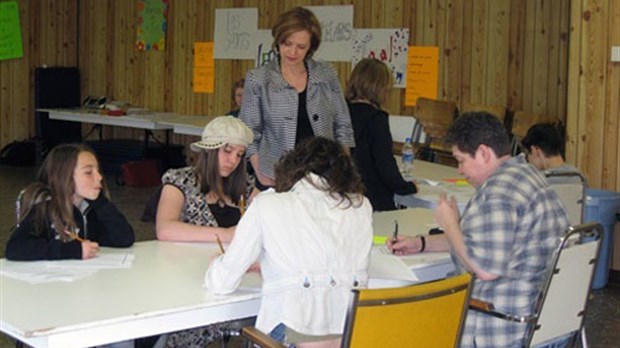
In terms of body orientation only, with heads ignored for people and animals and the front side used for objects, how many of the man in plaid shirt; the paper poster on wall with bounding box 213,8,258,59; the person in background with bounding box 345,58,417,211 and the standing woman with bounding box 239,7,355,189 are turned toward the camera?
2

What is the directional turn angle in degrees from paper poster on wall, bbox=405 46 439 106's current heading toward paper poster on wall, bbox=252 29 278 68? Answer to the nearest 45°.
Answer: approximately 135° to its right

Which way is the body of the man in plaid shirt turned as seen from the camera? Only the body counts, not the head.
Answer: to the viewer's left

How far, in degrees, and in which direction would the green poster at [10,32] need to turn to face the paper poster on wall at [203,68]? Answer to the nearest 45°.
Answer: approximately 45° to its left

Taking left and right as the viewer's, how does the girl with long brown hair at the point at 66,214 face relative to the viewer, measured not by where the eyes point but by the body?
facing the viewer and to the right of the viewer

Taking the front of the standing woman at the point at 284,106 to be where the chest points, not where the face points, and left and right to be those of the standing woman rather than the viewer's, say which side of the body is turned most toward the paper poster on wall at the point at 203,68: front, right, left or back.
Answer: back

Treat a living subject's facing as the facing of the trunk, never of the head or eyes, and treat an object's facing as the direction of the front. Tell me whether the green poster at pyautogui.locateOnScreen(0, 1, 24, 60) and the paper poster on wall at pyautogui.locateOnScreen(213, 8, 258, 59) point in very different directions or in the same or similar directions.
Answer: same or similar directions

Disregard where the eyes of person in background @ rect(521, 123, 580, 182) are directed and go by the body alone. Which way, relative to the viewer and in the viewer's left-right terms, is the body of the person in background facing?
facing away from the viewer and to the left of the viewer

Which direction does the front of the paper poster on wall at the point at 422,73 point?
toward the camera

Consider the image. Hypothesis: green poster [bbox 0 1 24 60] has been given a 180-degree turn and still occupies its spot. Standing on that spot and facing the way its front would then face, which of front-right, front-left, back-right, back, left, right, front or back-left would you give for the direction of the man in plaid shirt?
back

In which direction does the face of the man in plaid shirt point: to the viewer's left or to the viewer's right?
to the viewer's left

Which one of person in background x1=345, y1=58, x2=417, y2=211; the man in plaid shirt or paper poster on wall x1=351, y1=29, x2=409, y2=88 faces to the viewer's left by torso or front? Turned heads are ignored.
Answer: the man in plaid shirt

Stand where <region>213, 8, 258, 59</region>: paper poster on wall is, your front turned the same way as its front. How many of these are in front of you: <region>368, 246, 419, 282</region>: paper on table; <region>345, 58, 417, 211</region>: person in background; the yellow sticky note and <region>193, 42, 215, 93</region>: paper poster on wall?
3

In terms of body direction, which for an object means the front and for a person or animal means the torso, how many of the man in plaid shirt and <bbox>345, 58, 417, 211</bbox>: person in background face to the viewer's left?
1

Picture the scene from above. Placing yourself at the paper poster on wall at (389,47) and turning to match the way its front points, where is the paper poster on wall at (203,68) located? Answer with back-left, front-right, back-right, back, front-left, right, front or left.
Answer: back-right

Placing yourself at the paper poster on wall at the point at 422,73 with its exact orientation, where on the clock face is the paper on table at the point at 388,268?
The paper on table is roughly at 12 o'clock from the paper poster on wall.

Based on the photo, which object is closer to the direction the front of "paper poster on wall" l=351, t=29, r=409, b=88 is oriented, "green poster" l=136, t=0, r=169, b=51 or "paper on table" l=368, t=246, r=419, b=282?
the paper on table
